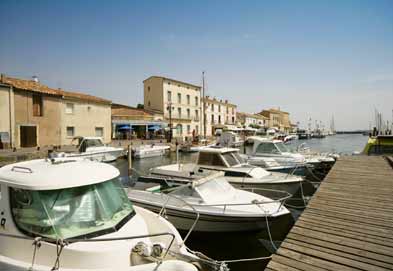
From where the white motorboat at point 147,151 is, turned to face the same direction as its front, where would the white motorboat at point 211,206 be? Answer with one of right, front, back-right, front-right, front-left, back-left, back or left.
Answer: right

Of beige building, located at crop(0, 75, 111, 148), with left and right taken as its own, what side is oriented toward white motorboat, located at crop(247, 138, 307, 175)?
front

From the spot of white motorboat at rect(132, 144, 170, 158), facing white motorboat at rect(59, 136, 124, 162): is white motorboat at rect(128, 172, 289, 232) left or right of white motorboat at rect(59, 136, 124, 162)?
left

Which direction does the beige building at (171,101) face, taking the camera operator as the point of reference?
facing the viewer and to the right of the viewer

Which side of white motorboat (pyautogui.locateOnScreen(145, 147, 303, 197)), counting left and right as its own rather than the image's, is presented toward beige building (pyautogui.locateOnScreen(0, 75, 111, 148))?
back

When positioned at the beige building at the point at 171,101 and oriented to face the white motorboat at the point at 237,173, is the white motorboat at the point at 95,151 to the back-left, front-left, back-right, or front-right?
front-right

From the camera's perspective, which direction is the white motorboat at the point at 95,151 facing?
to the viewer's right
